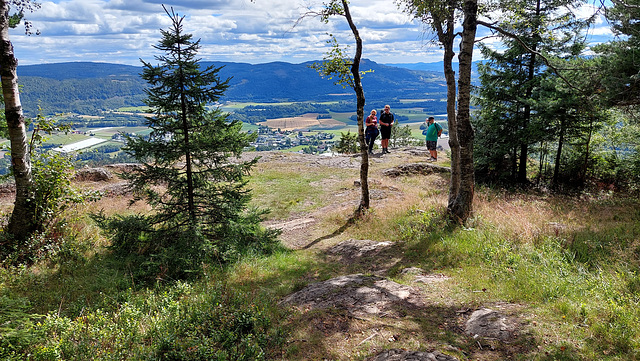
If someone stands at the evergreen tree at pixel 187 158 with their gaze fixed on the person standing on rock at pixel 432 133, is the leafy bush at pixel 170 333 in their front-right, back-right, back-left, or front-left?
back-right

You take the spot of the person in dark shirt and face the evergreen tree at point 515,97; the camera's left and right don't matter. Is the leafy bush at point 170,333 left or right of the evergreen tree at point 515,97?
right

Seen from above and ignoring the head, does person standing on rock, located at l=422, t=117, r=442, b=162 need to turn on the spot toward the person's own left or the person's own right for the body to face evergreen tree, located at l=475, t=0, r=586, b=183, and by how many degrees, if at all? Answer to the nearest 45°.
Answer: approximately 135° to the person's own left

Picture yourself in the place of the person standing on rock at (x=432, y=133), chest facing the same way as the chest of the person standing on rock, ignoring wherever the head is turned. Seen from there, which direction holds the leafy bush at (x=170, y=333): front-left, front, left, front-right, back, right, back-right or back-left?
left

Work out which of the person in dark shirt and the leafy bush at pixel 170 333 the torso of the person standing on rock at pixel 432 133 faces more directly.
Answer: the person in dark shirt

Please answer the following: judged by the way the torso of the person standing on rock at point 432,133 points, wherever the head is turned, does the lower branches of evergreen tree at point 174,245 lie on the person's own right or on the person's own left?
on the person's own left

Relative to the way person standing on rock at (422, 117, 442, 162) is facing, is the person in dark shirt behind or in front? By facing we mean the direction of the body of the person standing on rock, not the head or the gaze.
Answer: in front

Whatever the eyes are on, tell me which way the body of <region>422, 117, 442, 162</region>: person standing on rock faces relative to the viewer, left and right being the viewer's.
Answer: facing to the left of the viewer

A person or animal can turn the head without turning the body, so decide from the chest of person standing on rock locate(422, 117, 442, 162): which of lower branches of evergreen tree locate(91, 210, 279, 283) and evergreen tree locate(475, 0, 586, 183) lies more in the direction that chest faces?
the lower branches of evergreen tree

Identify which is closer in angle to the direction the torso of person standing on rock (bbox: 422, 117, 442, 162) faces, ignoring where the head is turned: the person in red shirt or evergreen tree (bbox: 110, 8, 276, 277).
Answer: the person in red shirt
